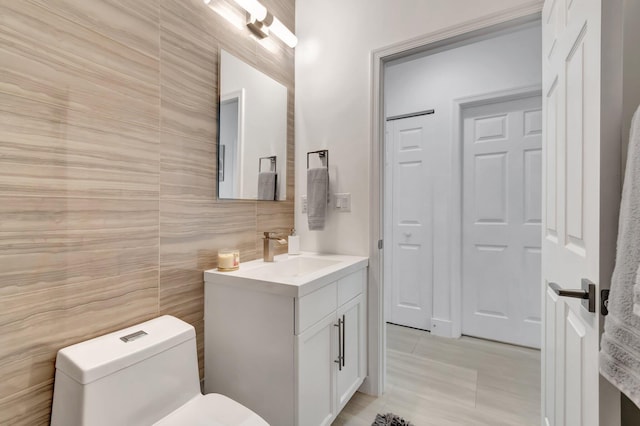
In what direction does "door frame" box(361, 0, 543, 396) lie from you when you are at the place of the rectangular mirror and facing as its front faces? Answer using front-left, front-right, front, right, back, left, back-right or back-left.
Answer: front-left

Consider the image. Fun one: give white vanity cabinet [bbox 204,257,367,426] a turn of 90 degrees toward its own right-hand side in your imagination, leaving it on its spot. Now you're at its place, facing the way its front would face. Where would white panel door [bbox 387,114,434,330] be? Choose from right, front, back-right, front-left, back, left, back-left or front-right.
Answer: back

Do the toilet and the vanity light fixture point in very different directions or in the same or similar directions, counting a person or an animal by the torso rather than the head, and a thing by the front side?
same or similar directions

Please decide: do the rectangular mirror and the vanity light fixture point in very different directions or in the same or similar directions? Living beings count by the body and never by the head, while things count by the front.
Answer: same or similar directions

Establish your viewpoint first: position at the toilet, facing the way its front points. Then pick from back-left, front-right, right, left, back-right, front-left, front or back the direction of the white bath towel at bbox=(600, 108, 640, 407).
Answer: front

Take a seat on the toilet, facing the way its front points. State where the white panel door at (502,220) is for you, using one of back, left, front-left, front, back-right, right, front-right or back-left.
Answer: front-left

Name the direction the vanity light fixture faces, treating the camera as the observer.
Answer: facing the viewer and to the right of the viewer

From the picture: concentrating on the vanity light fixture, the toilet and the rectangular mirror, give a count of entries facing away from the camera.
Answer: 0

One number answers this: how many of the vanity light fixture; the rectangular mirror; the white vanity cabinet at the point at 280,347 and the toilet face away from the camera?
0

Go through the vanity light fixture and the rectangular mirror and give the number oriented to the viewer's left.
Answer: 0
